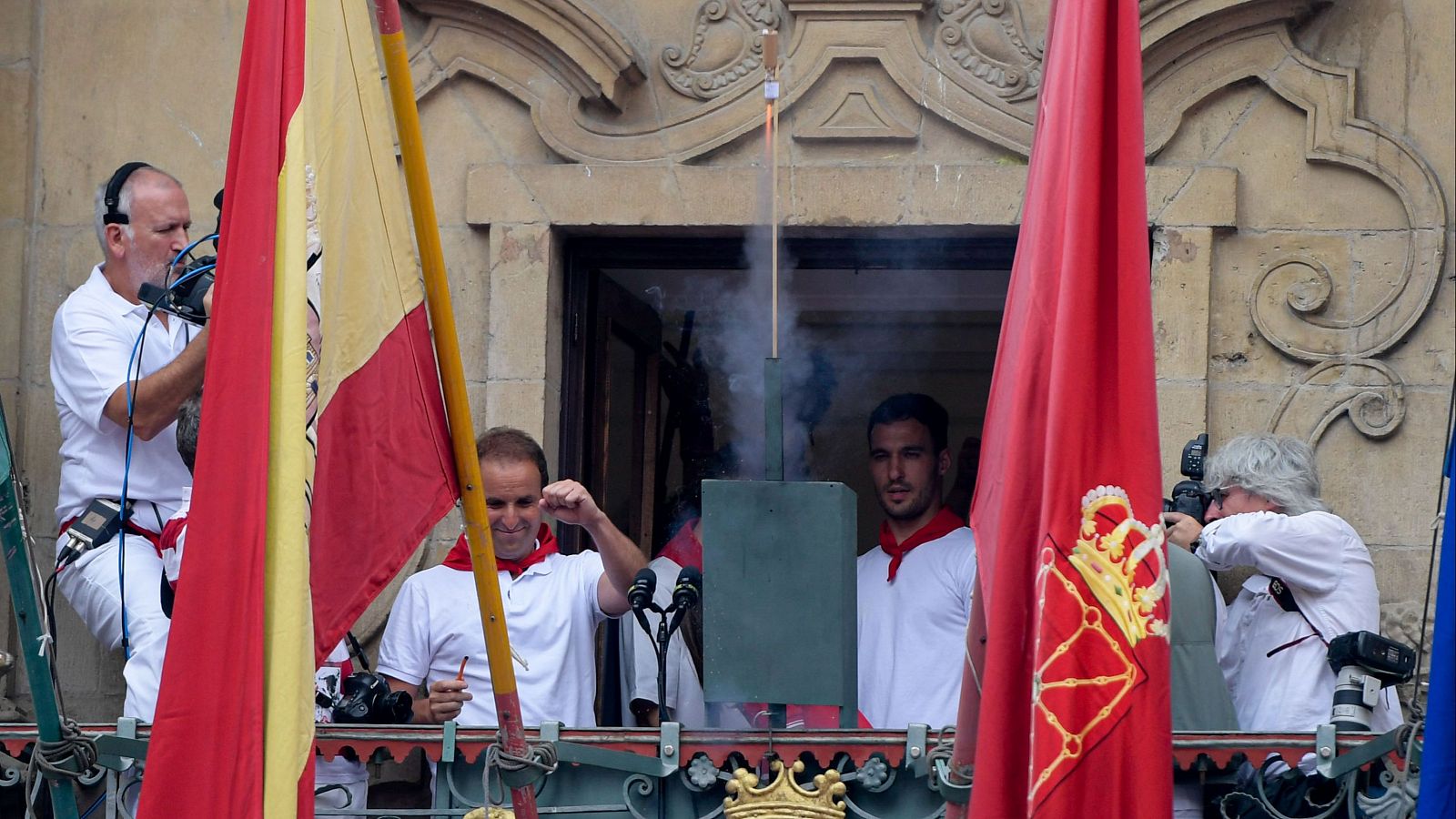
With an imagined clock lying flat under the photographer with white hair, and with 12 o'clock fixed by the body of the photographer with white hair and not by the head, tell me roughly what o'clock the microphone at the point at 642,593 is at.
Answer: The microphone is roughly at 11 o'clock from the photographer with white hair.

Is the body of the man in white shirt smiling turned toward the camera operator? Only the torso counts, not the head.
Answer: no

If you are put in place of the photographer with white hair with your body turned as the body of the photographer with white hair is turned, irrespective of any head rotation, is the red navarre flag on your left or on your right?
on your left

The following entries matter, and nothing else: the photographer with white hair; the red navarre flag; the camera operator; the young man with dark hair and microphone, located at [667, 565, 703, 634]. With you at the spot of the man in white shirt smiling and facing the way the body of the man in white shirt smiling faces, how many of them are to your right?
1

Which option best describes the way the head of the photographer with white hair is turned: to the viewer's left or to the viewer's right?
to the viewer's left

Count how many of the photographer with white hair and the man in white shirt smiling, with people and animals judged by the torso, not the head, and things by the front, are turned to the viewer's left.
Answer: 1

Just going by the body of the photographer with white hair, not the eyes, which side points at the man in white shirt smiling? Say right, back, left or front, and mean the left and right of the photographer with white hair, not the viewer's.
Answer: front

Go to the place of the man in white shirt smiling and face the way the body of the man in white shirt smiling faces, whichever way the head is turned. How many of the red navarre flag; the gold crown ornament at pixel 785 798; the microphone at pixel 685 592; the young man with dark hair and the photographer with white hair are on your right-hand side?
0

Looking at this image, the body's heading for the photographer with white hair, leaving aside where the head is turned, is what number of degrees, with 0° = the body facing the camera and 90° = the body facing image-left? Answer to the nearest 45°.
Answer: approximately 90°

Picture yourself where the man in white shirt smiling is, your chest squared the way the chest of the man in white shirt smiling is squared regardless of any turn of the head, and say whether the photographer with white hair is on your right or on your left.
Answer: on your left

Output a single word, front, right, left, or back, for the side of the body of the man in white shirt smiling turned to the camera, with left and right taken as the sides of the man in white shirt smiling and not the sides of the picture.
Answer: front

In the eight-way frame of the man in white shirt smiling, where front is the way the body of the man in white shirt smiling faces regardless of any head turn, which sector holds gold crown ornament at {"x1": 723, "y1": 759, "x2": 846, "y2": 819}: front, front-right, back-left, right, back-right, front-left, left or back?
front-left

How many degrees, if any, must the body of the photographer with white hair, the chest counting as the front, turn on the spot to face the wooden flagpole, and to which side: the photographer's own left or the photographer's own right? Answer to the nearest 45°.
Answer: approximately 45° to the photographer's own left

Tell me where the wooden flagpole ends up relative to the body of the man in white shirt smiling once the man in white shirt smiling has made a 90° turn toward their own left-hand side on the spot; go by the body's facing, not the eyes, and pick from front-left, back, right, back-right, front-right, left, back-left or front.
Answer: right

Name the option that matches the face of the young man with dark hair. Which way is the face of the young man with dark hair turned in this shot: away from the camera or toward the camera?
toward the camera

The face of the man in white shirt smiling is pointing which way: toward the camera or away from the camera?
toward the camera
